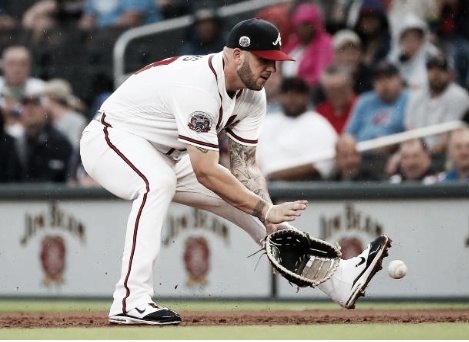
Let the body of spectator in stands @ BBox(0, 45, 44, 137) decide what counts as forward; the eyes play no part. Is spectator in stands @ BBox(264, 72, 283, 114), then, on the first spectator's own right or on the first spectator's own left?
on the first spectator's own left

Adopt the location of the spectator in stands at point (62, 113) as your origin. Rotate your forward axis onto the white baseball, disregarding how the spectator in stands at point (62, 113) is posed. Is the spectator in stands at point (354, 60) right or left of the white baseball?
left

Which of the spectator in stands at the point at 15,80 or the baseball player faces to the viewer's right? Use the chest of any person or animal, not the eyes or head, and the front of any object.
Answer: the baseball player

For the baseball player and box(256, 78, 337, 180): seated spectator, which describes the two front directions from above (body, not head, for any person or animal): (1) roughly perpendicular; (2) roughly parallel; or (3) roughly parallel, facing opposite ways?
roughly perpendicular

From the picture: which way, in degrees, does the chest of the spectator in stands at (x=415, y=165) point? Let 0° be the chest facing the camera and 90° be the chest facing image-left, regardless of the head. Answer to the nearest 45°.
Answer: approximately 0°

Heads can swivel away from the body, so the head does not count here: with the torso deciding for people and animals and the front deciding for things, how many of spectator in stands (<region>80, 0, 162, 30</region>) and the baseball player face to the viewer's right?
1

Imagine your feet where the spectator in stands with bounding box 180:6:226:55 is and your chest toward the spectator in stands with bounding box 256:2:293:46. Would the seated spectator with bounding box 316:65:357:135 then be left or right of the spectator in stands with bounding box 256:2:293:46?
right

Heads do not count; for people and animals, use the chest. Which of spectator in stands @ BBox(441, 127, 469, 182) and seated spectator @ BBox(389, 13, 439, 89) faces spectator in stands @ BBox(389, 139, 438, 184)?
the seated spectator

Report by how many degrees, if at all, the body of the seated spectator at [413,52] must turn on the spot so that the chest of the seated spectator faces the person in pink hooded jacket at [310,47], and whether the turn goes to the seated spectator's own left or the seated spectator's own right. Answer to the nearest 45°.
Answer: approximately 90° to the seated spectator's own right

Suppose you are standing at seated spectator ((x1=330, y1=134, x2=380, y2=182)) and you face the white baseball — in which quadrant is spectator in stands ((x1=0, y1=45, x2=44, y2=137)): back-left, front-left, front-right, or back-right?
back-right

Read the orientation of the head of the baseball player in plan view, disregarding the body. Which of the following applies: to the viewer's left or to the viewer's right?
to the viewer's right

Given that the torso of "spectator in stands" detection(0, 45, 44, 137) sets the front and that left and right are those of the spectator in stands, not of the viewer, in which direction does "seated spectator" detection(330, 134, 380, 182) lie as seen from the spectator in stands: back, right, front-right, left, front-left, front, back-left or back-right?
front-left
